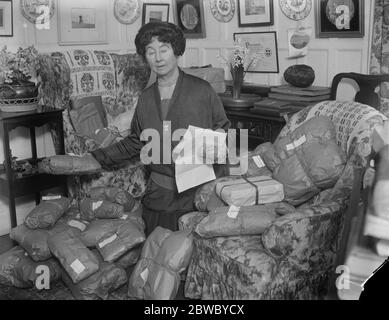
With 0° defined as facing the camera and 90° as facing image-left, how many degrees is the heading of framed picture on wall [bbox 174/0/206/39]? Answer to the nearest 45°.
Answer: approximately 0°

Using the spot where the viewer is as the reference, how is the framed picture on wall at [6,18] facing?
facing the viewer

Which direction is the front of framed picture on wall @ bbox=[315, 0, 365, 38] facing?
toward the camera

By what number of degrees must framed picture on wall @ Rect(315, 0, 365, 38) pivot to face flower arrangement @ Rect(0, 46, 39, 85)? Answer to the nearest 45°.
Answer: approximately 90° to its right

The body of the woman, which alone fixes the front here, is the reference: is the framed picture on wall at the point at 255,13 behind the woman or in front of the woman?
behind

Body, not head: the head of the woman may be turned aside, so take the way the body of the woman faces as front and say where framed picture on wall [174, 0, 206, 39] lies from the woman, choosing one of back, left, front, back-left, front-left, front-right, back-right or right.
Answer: back-right

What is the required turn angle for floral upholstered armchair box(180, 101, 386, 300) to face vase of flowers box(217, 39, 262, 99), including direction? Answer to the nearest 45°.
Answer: approximately 135° to its right
